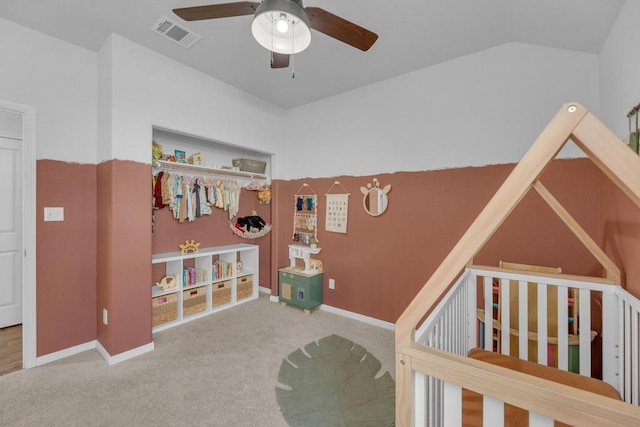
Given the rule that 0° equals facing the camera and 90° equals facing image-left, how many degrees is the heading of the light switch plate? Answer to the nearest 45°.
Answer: approximately 0°

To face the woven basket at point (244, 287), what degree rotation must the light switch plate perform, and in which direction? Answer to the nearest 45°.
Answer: approximately 90° to its left

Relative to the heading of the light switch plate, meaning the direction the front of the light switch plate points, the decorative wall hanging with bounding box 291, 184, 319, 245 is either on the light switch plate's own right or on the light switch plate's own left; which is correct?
on the light switch plate's own left

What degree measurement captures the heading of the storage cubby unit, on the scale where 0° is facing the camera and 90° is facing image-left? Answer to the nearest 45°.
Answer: approximately 315°

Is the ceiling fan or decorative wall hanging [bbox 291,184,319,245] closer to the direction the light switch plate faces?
the ceiling fan
